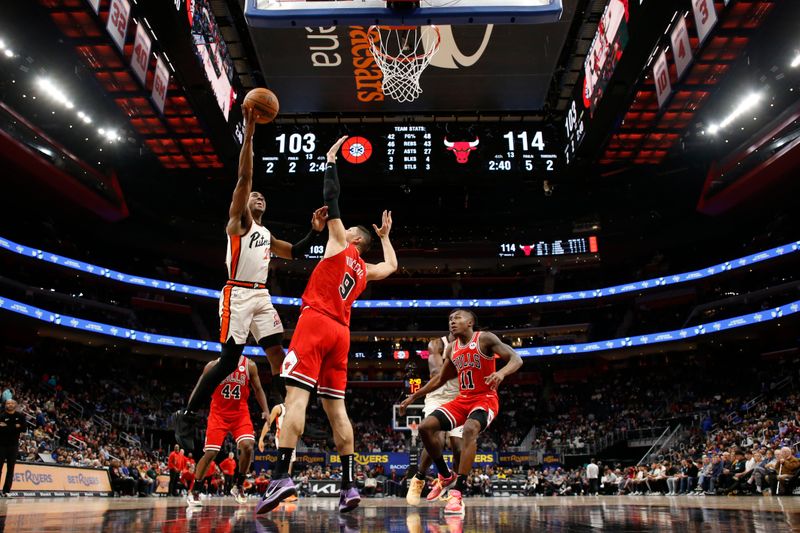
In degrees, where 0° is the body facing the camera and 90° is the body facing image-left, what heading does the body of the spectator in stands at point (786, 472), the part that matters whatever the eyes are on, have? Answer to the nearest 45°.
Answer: approximately 45°

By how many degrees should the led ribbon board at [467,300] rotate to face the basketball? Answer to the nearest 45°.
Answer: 0° — it already faces it

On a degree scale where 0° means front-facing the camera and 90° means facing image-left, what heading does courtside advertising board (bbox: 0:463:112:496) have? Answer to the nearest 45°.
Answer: approximately 315°

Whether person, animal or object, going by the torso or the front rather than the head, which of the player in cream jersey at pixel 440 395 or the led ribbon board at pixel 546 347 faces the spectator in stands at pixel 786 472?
the led ribbon board

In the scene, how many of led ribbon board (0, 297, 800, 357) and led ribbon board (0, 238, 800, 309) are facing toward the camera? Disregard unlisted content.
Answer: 2

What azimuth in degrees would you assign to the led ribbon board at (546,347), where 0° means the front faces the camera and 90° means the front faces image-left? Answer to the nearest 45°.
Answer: approximately 0°

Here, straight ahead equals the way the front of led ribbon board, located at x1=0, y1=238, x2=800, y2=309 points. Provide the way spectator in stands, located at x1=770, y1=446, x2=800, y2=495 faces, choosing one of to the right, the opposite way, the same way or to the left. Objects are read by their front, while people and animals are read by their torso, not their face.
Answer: to the right

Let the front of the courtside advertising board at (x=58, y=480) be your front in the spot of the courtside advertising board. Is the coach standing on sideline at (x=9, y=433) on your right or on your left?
on your right

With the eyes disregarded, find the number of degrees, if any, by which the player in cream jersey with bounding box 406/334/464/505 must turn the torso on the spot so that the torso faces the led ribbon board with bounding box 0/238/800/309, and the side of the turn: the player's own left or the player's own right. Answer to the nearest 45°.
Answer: approximately 135° to the player's own right
